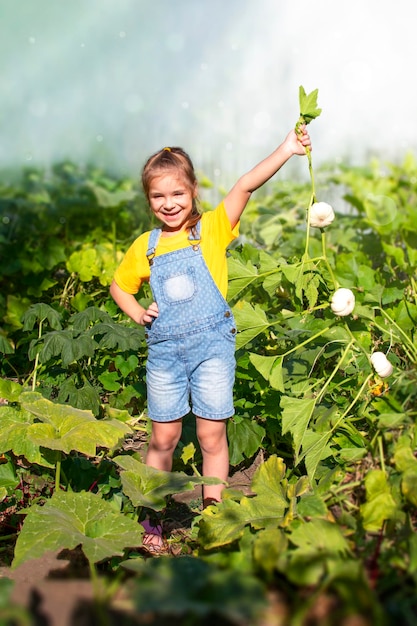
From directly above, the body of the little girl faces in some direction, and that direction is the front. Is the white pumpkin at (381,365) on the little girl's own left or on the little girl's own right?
on the little girl's own left

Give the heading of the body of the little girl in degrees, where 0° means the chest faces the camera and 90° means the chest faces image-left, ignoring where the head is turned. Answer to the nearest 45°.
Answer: approximately 0°
